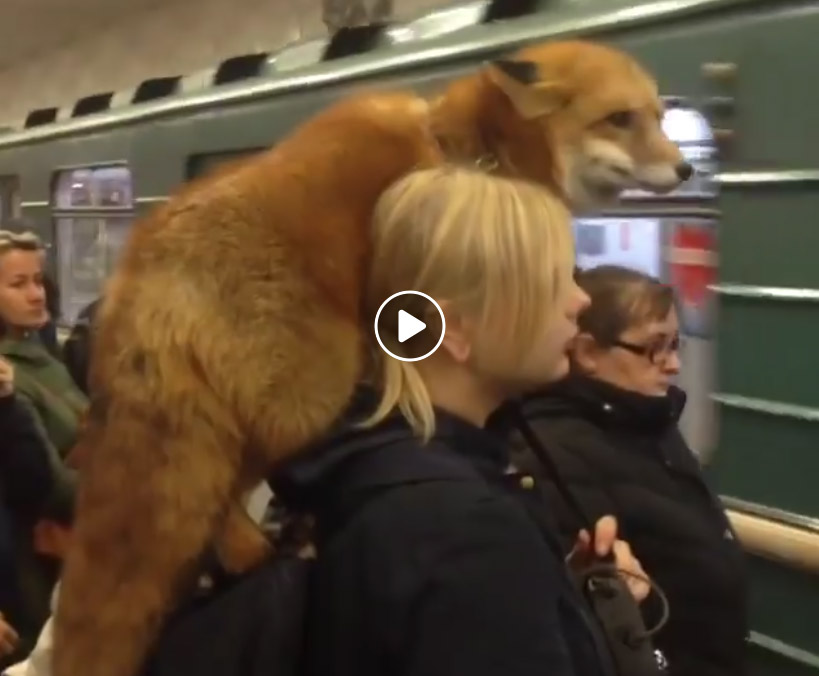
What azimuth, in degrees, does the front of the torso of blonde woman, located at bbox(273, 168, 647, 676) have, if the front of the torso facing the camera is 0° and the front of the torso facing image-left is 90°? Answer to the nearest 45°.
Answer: approximately 270°

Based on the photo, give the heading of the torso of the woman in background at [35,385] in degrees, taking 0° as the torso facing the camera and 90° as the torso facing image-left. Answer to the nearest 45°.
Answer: approximately 315°

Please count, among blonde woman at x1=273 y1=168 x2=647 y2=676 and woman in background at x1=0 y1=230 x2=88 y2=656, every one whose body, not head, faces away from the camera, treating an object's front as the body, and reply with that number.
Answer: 0

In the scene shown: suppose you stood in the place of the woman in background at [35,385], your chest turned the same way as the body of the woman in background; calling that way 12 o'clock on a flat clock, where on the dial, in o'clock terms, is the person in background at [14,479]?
The person in background is roughly at 2 o'clock from the woman in background.

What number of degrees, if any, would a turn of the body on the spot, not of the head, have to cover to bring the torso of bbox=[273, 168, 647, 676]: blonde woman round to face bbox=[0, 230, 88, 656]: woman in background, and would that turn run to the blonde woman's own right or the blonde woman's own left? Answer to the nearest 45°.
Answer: approximately 135° to the blonde woman's own left

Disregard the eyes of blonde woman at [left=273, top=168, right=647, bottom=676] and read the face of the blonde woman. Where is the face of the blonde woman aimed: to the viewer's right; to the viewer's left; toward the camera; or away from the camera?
to the viewer's right

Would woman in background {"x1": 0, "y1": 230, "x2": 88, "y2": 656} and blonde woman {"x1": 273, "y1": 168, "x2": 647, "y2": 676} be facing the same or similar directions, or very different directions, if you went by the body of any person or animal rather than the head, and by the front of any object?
same or similar directions

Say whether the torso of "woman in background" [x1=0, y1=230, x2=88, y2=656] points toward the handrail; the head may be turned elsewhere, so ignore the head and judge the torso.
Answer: yes

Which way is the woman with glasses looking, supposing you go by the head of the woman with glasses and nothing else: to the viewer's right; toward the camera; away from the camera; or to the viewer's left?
to the viewer's right

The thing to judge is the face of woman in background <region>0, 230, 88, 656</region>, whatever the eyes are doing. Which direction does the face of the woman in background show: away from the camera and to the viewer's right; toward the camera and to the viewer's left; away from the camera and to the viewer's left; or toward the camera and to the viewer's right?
toward the camera and to the viewer's right

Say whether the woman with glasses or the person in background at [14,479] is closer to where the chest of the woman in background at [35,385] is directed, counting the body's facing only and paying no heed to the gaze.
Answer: the woman with glasses
